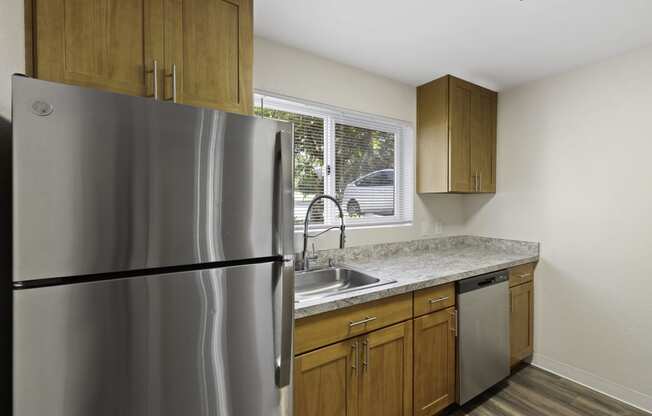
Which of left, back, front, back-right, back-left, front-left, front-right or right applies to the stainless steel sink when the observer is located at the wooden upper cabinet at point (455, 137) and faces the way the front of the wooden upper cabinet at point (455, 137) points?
right

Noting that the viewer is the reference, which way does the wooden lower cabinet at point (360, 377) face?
facing the viewer and to the right of the viewer

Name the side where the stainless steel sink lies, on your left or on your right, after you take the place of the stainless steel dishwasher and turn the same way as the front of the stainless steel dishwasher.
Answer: on your right

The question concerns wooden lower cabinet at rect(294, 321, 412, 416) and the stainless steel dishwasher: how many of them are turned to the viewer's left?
0

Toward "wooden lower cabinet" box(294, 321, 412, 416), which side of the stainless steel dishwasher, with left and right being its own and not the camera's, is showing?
right

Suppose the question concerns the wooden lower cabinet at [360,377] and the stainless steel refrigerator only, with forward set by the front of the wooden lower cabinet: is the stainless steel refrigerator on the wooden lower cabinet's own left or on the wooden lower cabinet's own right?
on the wooden lower cabinet's own right

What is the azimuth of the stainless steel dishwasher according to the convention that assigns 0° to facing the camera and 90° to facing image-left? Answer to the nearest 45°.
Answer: approximately 315°

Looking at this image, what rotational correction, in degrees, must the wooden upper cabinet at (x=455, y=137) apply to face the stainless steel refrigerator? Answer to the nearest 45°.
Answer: approximately 45° to its right
